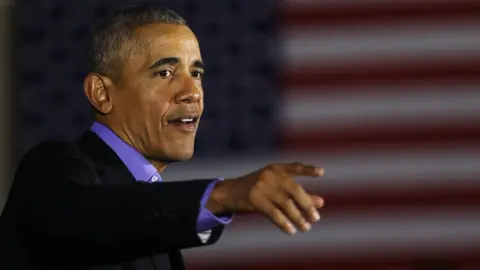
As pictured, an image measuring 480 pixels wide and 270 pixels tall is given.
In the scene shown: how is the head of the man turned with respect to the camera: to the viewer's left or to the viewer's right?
to the viewer's right

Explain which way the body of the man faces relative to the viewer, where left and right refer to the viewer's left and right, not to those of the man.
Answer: facing the viewer and to the right of the viewer
